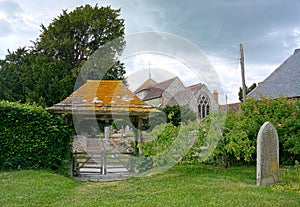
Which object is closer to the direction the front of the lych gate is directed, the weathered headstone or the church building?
the weathered headstone

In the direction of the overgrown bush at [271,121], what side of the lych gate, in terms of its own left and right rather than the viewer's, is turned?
left

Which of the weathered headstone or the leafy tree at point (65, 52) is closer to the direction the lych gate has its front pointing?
the weathered headstone

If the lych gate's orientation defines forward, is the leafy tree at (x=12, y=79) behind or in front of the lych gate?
behind

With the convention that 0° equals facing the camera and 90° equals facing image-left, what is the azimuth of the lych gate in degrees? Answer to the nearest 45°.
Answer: approximately 0°

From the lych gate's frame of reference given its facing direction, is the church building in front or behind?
behind

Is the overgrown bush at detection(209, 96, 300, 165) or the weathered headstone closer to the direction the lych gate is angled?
the weathered headstone

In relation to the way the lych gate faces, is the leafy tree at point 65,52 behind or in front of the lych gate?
behind

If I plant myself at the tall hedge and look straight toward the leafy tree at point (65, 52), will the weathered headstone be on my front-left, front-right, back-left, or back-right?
back-right
